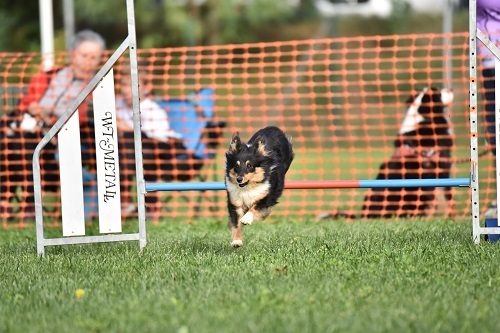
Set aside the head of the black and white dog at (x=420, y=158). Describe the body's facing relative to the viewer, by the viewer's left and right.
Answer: facing to the right of the viewer

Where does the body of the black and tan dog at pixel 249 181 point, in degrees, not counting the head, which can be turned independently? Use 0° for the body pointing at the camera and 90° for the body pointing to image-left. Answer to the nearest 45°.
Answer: approximately 45°

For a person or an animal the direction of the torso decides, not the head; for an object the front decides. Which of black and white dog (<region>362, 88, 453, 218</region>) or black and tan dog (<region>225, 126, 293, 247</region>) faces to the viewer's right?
black and white dog (<region>362, 88, 453, 218</region>)

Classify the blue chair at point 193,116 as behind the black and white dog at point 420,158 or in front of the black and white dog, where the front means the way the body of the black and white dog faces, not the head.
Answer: behind

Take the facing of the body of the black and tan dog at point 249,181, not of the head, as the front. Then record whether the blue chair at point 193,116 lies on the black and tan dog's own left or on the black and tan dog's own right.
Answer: on the black and tan dog's own right

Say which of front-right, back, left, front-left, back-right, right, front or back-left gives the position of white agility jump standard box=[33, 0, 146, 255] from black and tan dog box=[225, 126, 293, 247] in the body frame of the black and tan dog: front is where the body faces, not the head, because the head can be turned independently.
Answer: front-right
